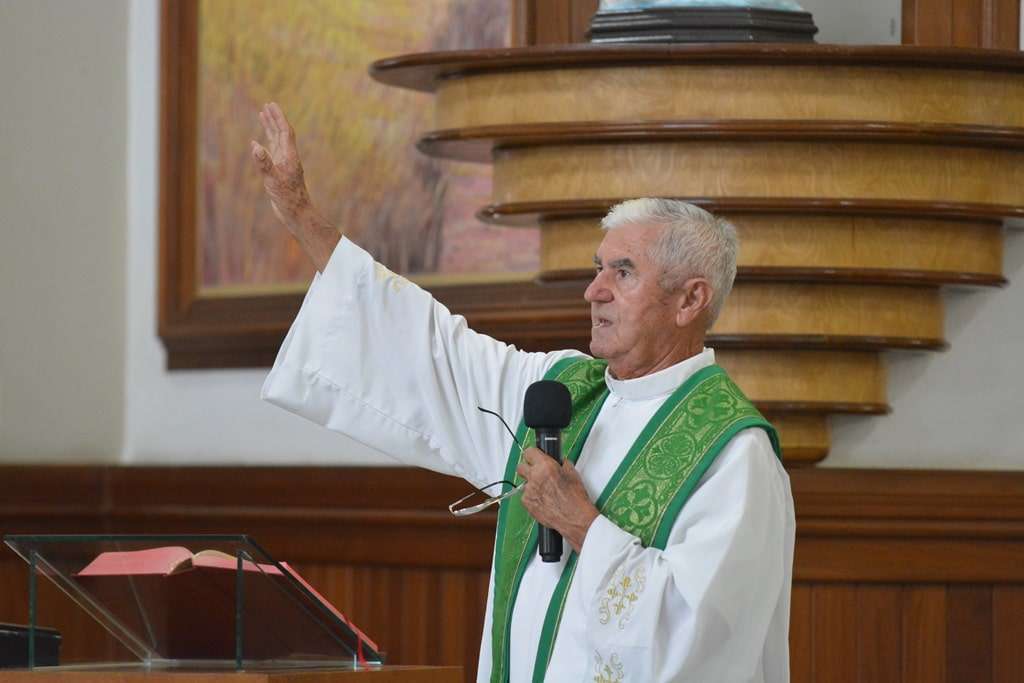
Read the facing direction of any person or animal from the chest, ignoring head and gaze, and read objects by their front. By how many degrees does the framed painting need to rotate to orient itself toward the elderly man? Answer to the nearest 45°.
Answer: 0° — it already faces them

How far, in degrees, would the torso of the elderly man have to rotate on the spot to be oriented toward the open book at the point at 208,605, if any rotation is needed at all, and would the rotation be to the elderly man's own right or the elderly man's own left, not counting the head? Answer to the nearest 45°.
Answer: approximately 45° to the elderly man's own right

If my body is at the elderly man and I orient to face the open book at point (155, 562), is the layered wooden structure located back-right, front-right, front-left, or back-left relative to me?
back-right

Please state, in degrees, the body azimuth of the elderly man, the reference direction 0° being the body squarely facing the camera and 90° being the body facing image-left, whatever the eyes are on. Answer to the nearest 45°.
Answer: approximately 45°

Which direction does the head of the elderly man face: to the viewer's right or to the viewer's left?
to the viewer's left

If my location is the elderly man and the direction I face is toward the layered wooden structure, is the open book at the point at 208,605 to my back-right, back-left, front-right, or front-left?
back-left

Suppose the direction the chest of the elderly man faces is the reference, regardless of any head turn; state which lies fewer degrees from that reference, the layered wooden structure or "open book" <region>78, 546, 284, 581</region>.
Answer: the open book

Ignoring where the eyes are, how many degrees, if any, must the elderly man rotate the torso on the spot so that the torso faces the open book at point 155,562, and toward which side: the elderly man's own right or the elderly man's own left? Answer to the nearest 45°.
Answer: approximately 45° to the elderly man's own right

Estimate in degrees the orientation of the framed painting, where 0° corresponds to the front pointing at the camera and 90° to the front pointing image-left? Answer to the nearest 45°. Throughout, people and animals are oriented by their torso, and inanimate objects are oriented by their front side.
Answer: approximately 0°
